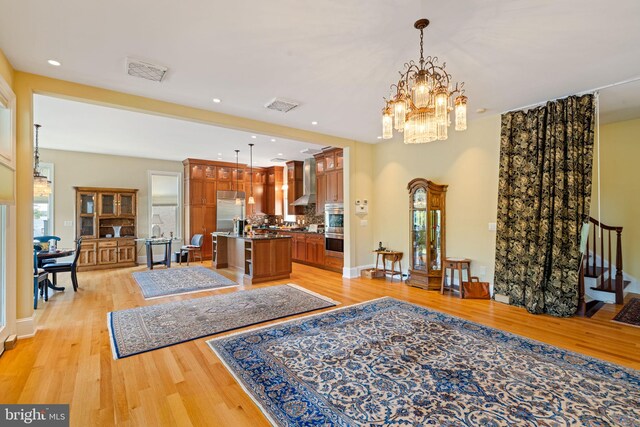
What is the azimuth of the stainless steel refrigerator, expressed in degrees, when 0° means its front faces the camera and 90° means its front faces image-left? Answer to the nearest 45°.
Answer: approximately 0°

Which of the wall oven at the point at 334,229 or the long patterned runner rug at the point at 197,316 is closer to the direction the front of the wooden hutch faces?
the long patterned runner rug

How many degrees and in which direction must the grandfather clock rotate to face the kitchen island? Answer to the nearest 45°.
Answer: approximately 45° to its right

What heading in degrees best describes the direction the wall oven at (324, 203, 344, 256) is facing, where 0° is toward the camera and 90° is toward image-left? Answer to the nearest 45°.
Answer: approximately 45°

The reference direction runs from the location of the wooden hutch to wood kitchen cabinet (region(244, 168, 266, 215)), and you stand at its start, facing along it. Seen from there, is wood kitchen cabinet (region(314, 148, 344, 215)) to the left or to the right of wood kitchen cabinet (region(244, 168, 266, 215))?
right

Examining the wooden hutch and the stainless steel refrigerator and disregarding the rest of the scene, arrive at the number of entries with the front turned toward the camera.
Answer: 2

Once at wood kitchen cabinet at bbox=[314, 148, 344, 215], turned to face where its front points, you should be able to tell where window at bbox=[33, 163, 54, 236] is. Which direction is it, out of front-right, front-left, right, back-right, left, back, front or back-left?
front-right

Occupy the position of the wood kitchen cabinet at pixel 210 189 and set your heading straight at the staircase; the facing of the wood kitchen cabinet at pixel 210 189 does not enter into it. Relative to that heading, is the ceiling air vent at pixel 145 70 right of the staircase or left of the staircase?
right

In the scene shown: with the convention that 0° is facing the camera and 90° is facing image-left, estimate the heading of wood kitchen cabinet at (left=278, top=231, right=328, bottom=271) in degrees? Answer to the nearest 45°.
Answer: approximately 45°

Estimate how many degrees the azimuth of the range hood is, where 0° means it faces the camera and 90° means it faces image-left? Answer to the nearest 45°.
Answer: approximately 45°

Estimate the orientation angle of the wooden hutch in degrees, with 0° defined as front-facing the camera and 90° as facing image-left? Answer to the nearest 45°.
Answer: approximately 0°

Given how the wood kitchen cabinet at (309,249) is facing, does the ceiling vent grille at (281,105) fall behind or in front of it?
in front

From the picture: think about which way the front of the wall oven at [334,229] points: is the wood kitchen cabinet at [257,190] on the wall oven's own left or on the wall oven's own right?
on the wall oven's own right

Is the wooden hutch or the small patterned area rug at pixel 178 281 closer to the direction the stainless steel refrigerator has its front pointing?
the small patterned area rug
